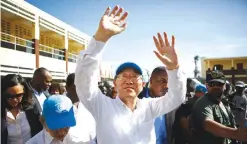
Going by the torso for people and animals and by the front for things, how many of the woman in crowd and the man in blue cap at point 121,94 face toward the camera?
2

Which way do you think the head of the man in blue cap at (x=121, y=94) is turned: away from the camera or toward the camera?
toward the camera

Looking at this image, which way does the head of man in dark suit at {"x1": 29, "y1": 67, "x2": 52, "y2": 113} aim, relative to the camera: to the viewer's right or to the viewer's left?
to the viewer's right

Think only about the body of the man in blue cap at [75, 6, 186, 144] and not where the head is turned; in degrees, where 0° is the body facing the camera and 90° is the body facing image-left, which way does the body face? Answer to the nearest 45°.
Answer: approximately 0°

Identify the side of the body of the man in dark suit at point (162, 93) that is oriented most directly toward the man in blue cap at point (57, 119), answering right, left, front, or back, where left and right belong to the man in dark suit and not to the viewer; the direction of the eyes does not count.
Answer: right

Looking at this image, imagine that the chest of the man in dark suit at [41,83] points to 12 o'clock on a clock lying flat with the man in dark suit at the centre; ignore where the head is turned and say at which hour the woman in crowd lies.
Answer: The woman in crowd is roughly at 2 o'clock from the man in dark suit.

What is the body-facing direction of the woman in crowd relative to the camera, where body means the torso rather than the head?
toward the camera

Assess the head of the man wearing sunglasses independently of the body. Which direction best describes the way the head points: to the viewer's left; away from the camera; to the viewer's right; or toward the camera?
toward the camera

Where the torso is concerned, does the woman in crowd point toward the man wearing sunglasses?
no

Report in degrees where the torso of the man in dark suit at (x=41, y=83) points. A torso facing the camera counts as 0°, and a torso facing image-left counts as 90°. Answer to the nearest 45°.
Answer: approximately 315°
